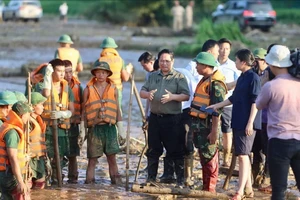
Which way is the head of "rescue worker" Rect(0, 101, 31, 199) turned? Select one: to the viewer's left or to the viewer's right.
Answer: to the viewer's right

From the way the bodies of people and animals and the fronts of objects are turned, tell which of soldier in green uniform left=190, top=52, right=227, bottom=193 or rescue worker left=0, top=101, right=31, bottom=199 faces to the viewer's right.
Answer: the rescue worker

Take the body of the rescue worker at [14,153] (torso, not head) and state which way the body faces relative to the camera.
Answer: to the viewer's right

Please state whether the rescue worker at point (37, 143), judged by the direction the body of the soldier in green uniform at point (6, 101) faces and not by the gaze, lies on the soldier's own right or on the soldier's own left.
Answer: on the soldier's own left

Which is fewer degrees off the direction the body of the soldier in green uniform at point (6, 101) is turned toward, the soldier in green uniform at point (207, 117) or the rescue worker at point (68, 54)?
the soldier in green uniform

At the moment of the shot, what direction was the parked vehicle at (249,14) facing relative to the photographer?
facing away from the viewer and to the left of the viewer

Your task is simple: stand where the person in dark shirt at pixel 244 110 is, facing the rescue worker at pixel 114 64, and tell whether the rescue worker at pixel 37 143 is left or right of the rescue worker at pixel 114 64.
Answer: left

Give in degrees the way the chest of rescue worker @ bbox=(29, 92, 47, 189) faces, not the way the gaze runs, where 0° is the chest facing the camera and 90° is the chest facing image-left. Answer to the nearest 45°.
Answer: approximately 270°

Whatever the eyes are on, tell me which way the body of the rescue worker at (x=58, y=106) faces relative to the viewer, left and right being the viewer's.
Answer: facing the viewer and to the right of the viewer

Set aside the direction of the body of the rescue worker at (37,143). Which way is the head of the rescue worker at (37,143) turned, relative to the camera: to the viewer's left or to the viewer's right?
to the viewer's right

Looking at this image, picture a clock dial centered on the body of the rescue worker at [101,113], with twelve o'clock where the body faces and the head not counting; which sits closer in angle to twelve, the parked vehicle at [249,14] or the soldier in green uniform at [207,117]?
the soldier in green uniform

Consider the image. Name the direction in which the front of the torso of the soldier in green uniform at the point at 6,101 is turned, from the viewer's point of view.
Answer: to the viewer's right

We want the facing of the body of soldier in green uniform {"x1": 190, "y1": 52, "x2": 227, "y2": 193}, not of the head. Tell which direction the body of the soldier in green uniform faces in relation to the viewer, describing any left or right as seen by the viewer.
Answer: facing to the left of the viewer

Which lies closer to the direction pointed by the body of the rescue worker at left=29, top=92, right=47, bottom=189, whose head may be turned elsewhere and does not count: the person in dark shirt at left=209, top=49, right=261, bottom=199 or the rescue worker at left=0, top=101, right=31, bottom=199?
the person in dark shirt
